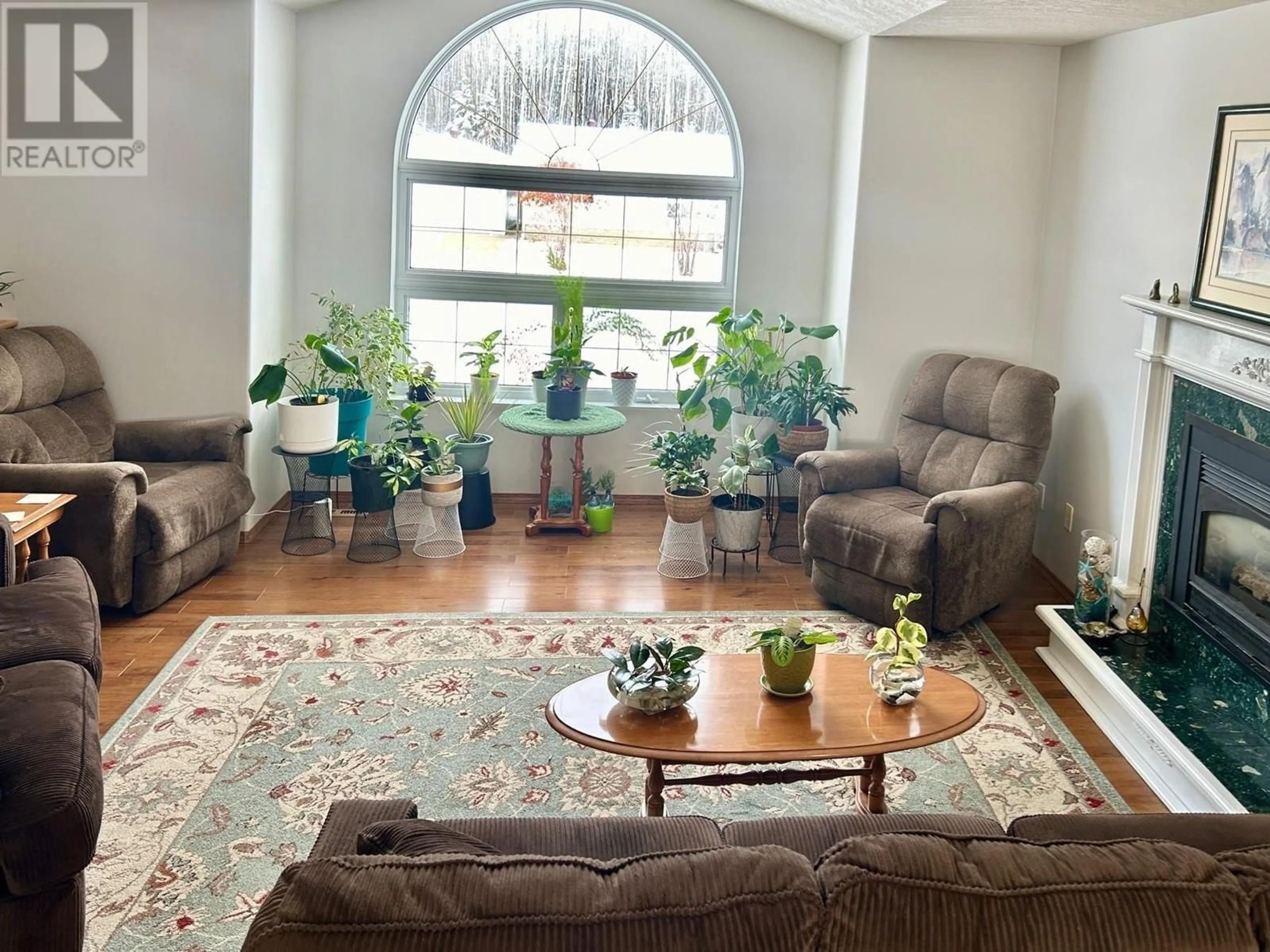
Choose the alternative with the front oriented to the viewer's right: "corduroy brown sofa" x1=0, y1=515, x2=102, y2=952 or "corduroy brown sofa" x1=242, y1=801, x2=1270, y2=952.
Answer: "corduroy brown sofa" x1=0, y1=515, x2=102, y2=952

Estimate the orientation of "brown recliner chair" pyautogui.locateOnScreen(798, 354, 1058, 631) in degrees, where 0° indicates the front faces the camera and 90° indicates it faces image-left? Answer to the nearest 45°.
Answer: approximately 45°

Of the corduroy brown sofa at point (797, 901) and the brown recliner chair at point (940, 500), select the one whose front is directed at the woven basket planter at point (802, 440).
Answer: the corduroy brown sofa

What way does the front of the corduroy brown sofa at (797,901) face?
away from the camera

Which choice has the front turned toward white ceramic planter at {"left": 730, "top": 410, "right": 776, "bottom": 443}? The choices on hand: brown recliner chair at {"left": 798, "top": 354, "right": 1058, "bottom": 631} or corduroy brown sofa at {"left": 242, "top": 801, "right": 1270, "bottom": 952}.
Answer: the corduroy brown sofa

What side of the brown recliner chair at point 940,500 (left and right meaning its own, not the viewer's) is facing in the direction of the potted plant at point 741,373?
right

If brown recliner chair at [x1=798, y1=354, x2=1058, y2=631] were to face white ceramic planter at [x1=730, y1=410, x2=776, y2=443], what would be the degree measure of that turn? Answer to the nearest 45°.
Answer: approximately 90° to its right

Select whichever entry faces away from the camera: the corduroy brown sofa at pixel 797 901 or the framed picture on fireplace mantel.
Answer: the corduroy brown sofa

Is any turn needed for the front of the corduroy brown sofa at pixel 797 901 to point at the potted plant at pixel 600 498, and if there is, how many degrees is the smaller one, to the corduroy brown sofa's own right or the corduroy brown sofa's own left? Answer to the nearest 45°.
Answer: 0° — it already faces it

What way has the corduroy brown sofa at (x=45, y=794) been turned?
to the viewer's right

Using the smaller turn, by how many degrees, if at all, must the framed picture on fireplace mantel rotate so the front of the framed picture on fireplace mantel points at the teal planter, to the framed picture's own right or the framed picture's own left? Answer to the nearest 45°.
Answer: approximately 45° to the framed picture's own right

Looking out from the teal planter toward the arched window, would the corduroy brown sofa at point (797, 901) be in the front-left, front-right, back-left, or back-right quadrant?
back-right

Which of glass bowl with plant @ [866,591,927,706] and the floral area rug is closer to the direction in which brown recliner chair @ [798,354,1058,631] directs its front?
the floral area rug

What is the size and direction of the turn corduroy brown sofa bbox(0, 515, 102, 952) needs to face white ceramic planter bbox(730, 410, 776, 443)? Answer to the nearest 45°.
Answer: approximately 45° to its left

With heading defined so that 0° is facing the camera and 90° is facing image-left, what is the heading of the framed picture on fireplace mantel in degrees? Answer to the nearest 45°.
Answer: approximately 45°
